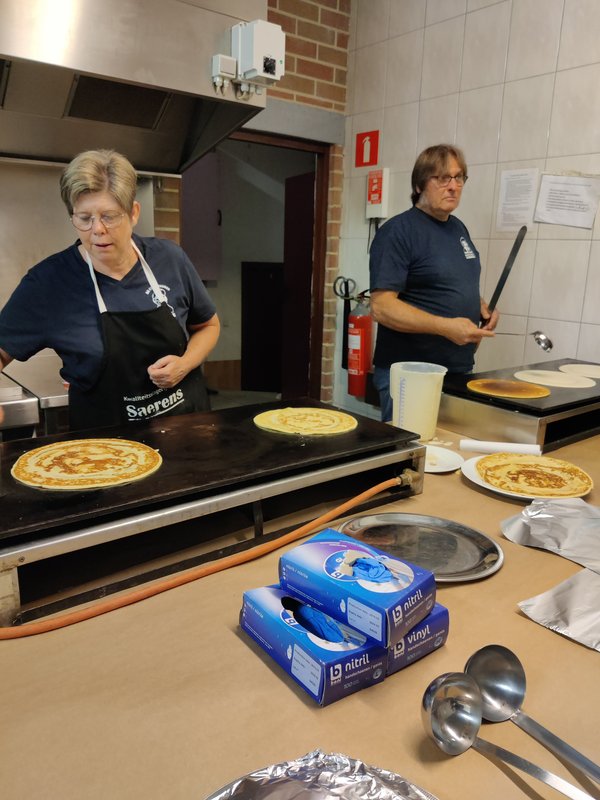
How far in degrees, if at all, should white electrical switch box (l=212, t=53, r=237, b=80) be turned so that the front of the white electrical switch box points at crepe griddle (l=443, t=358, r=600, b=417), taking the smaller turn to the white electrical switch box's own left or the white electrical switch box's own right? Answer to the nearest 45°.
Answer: approximately 45° to the white electrical switch box's own left

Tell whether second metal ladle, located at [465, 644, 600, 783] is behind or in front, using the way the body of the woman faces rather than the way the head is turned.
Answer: in front

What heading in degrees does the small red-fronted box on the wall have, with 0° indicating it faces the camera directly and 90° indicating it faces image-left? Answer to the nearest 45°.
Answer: approximately 45°

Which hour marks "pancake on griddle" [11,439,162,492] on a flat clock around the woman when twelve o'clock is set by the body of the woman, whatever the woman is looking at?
The pancake on griddle is roughly at 12 o'clock from the woman.

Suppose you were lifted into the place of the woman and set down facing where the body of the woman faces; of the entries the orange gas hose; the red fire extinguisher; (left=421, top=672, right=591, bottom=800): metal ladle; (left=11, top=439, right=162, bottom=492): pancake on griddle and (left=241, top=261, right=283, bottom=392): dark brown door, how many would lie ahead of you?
3

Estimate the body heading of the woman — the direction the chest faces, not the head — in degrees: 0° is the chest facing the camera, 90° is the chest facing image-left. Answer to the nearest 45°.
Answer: approximately 0°

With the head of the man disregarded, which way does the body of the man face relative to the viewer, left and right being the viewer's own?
facing the viewer and to the right of the viewer

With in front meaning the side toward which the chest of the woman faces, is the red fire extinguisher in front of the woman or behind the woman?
behind

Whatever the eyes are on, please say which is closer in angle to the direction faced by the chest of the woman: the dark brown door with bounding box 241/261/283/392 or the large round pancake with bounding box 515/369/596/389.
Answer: the large round pancake
